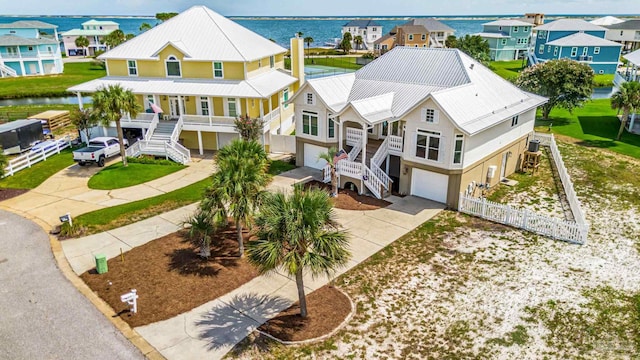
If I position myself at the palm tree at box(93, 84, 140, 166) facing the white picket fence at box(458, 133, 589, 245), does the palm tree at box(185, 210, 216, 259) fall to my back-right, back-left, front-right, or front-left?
front-right

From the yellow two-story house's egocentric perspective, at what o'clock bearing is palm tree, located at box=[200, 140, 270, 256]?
The palm tree is roughly at 12 o'clock from the yellow two-story house.

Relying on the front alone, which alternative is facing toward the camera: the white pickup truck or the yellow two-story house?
the yellow two-story house

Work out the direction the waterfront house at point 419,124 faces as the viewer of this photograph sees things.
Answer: facing the viewer and to the left of the viewer

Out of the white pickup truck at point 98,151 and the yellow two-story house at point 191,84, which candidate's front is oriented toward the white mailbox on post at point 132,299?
the yellow two-story house

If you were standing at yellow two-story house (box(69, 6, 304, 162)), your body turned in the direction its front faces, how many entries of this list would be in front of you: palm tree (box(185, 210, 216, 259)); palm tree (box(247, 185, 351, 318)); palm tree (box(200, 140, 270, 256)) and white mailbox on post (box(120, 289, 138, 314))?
4

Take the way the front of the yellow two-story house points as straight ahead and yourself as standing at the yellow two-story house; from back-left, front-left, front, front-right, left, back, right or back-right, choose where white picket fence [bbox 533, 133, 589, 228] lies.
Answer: front-left

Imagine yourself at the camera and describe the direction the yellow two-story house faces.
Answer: facing the viewer

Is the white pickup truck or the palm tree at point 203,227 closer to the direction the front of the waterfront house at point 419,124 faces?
the palm tree

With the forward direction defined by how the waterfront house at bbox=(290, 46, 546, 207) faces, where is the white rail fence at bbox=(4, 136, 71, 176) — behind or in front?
in front

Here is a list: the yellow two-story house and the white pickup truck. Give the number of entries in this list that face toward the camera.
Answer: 1
